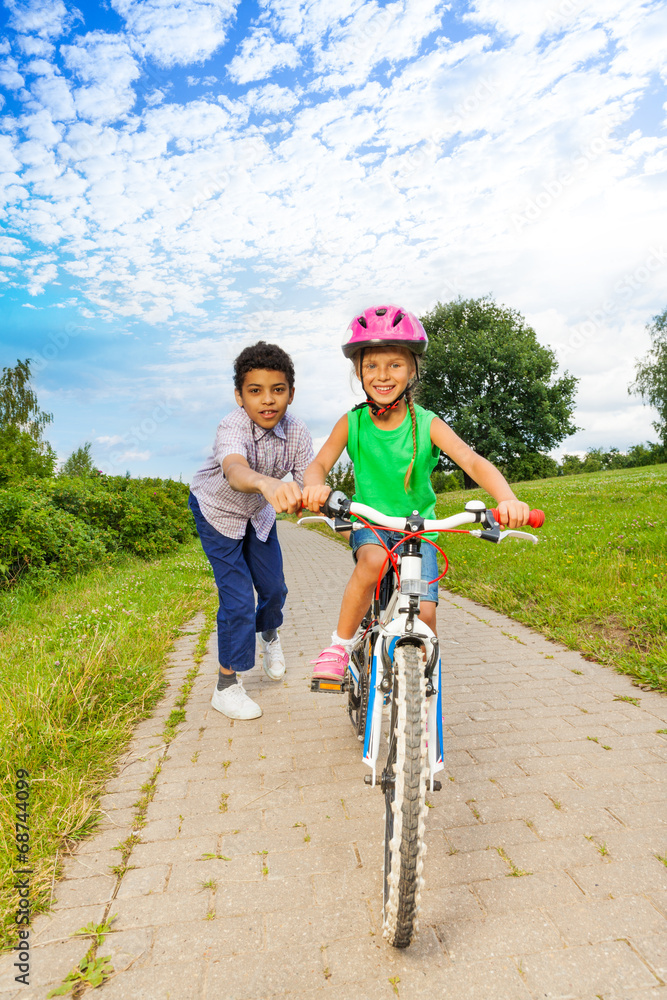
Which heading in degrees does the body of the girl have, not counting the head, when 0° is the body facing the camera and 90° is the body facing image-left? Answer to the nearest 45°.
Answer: approximately 0°

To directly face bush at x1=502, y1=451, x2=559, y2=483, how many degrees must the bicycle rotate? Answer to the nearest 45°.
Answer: approximately 180°

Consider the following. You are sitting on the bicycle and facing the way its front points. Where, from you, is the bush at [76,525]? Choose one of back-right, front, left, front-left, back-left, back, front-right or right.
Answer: back-right

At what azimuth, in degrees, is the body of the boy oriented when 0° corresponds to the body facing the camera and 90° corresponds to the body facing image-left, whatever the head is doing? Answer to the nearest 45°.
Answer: approximately 315°

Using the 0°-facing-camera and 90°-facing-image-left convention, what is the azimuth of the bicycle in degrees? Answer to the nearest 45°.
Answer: approximately 0°

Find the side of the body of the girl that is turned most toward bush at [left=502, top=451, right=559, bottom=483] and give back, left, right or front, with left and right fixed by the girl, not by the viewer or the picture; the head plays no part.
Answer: back

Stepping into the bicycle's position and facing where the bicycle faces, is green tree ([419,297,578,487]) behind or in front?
behind
